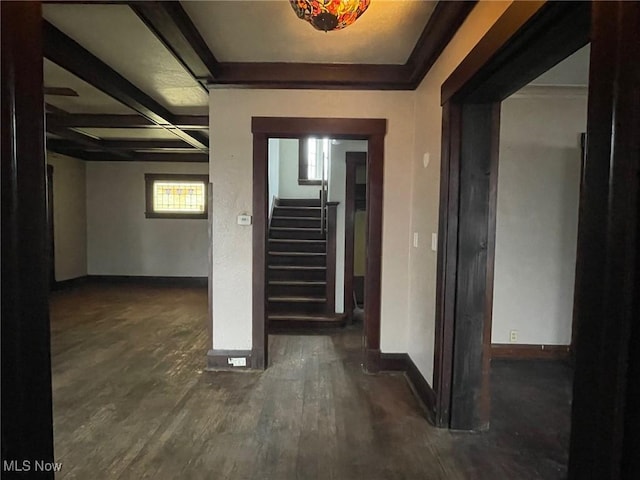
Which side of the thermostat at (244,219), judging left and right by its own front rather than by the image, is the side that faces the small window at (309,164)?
back

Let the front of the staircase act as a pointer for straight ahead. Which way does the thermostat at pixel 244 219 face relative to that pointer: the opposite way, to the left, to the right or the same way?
the same way

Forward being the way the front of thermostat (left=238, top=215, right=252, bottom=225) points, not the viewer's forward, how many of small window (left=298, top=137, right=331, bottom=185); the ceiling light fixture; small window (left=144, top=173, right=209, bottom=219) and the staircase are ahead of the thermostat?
1

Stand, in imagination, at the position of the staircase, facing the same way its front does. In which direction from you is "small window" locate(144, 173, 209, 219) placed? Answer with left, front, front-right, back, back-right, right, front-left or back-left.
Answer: back-right

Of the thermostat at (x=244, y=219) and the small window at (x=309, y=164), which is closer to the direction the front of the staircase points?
the thermostat

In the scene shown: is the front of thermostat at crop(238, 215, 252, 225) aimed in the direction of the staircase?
no

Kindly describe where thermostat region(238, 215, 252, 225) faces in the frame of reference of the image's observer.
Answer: facing the viewer

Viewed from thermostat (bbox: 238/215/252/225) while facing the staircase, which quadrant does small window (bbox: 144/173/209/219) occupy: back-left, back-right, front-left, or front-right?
front-left

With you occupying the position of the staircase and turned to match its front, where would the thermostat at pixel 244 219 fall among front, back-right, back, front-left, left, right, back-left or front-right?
front

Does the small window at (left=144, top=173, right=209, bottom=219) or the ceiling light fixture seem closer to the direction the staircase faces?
the ceiling light fixture

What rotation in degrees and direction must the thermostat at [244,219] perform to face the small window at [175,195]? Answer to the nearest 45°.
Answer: approximately 180°

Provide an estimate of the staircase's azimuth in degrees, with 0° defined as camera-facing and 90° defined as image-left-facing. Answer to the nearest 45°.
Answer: approximately 0°

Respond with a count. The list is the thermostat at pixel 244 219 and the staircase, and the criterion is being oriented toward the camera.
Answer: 2

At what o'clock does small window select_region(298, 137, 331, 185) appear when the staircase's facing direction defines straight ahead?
The small window is roughly at 6 o'clock from the staircase.

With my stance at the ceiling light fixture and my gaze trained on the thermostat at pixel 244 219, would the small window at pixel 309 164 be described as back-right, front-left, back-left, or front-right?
front-right

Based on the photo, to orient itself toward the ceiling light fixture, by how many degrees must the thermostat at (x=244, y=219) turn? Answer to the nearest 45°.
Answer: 0° — it already faces it

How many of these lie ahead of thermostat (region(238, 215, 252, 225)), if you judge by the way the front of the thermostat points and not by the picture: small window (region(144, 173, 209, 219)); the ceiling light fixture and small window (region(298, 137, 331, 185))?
1

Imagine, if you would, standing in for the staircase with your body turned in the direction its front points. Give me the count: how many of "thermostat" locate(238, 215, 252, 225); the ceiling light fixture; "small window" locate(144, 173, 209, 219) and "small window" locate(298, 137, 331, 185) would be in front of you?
2

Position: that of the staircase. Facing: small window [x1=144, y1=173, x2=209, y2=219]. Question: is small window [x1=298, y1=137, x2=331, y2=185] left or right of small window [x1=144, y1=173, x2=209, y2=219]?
right

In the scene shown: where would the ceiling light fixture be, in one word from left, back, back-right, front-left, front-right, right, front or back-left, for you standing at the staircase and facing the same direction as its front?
front
